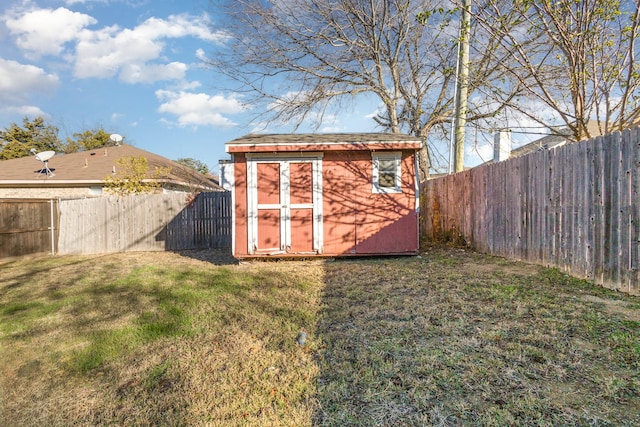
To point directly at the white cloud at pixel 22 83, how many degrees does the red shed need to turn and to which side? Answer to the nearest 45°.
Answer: approximately 135° to its right

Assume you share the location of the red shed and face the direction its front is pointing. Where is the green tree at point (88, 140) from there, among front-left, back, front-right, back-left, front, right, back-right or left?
back-right

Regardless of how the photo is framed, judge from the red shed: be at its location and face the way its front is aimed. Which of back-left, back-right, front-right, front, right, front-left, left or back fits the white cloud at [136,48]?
back-right

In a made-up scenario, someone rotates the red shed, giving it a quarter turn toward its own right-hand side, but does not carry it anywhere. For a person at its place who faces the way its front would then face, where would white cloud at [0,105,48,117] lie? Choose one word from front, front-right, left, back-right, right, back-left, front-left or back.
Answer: front-right

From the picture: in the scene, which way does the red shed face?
toward the camera

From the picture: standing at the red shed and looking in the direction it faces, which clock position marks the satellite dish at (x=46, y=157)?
The satellite dish is roughly at 4 o'clock from the red shed.

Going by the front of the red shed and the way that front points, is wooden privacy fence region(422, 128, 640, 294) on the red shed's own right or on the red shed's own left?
on the red shed's own left

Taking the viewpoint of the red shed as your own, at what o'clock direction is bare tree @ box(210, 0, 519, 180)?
The bare tree is roughly at 6 o'clock from the red shed.

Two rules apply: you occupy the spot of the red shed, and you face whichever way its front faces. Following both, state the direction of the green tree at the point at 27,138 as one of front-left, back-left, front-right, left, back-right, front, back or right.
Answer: back-right
